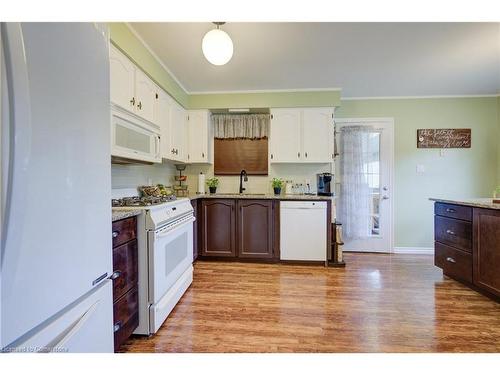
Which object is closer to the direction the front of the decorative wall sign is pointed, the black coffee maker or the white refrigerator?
the white refrigerator

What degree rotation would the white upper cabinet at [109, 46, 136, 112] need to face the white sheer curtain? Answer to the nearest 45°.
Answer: approximately 45° to its left

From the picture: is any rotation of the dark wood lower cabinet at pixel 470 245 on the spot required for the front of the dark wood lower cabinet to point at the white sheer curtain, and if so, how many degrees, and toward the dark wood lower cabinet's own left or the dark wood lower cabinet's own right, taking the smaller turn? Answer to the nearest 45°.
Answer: approximately 90° to the dark wood lower cabinet's own right

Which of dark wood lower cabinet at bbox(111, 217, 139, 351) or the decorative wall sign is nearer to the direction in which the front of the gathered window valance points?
the dark wood lower cabinet

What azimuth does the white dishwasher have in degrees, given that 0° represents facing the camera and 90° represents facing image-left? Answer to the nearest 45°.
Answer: approximately 0°

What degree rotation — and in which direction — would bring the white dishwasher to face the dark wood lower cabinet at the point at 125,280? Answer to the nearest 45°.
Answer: approximately 45° to its right

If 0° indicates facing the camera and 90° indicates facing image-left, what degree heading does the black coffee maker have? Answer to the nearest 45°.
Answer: approximately 0°

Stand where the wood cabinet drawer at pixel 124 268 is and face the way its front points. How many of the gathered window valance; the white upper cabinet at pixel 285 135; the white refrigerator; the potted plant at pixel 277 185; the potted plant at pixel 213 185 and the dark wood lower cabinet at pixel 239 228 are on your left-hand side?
5
